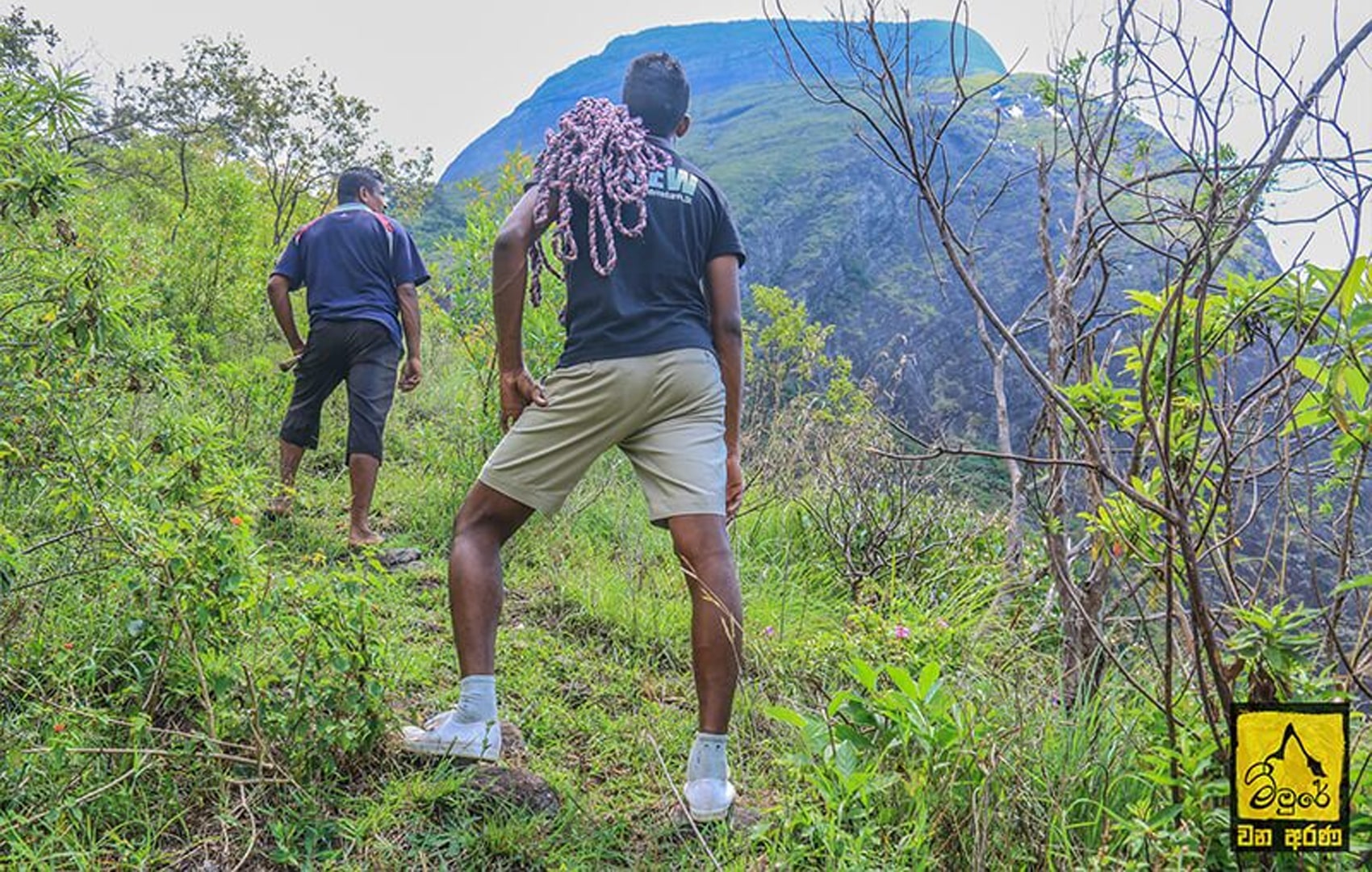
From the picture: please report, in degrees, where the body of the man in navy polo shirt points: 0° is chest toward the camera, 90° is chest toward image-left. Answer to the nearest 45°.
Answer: approximately 180°

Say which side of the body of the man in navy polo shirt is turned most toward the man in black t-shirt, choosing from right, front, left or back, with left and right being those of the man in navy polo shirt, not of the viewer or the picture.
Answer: back

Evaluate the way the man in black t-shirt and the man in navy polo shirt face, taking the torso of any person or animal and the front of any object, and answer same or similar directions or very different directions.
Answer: same or similar directions

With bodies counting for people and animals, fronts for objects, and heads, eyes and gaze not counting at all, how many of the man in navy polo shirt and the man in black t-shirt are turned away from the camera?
2

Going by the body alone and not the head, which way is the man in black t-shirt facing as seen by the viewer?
away from the camera

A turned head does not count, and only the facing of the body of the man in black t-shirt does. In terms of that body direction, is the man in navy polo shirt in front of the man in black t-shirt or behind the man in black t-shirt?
in front
